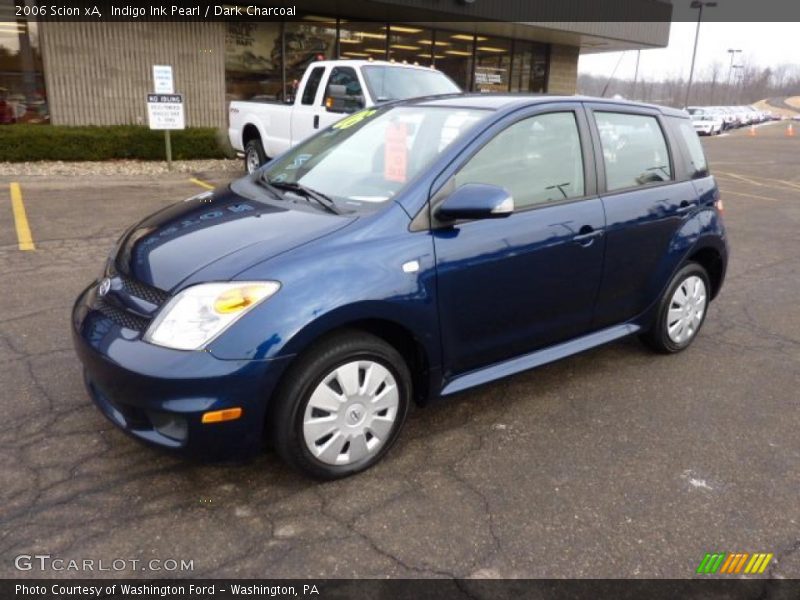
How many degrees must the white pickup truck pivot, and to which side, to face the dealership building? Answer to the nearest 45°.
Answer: approximately 135° to its left

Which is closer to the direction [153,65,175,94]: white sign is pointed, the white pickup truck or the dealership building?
the white pickup truck

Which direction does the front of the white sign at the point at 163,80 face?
toward the camera

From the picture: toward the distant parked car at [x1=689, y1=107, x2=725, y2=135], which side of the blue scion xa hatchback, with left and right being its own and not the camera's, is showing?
back

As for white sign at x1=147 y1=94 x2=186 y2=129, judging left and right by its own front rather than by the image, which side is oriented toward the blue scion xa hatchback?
front

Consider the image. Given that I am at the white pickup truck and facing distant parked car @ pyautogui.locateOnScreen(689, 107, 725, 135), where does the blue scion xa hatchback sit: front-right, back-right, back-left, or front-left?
back-right

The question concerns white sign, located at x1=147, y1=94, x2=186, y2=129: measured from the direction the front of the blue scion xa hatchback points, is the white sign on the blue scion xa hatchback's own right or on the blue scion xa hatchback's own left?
on the blue scion xa hatchback's own right

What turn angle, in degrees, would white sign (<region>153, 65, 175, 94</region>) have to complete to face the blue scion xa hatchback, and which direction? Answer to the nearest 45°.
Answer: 0° — it already faces it

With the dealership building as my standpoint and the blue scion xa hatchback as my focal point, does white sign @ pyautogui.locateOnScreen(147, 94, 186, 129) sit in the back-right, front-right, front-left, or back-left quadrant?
front-right

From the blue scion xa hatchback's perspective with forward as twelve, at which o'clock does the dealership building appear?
The dealership building is roughly at 4 o'clock from the blue scion xa hatchback.

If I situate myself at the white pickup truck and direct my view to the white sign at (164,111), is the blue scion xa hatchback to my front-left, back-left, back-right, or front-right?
back-left

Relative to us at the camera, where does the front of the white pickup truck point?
facing the viewer and to the right of the viewer

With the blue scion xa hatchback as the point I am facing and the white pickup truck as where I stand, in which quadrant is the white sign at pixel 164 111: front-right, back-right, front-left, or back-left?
back-right

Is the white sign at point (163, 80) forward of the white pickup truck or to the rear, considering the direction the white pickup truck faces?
to the rear

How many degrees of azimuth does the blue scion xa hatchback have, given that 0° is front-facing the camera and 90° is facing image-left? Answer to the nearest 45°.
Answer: approximately 45°

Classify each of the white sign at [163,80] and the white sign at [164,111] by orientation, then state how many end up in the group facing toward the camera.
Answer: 2
